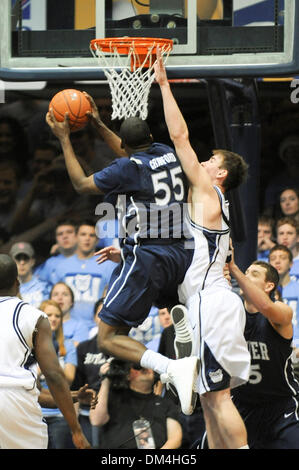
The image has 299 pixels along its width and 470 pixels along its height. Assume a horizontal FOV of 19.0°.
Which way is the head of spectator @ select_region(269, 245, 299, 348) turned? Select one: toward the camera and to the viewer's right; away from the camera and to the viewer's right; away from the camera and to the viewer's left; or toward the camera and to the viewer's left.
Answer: toward the camera and to the viewer's left

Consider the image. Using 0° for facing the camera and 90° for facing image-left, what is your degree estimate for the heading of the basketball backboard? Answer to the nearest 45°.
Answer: approximately 0°

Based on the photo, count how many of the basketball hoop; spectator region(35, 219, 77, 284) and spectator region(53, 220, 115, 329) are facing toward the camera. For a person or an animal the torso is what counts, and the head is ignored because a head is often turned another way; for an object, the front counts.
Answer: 3

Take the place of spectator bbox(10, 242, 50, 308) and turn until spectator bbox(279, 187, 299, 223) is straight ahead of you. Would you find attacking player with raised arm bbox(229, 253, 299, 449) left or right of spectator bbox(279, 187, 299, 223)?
right

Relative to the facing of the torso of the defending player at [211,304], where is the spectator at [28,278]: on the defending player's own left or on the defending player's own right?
on the defending player's own right

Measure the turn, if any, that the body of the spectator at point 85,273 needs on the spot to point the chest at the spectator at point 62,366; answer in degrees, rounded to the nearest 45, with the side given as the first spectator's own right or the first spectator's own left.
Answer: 0° — they already face them

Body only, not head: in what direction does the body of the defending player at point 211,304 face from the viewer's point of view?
to the viewer's left

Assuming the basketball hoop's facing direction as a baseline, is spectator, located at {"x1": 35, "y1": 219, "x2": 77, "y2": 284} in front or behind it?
behind
